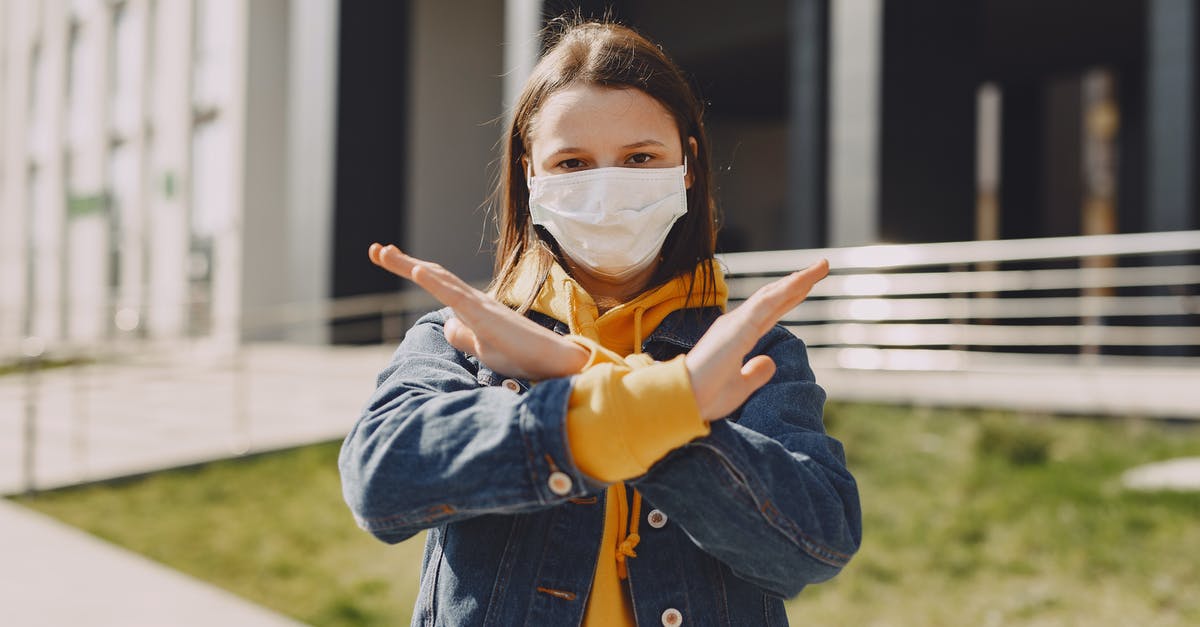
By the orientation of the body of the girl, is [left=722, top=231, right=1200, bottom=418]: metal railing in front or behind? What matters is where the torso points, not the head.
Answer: behind

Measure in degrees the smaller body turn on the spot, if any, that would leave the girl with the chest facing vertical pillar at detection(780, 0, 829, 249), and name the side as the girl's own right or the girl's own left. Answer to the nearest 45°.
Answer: approximately 180°

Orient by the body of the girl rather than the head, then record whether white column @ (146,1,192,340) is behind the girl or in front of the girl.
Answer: behind

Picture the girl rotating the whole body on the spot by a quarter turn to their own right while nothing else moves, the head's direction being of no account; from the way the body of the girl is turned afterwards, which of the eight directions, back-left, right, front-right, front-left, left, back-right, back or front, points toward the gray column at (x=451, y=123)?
right

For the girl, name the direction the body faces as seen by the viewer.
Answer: toward the camera

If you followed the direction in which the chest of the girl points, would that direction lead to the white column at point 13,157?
no

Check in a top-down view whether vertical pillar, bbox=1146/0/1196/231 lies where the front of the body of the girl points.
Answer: no

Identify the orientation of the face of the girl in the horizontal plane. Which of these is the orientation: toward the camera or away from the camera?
toward the camera

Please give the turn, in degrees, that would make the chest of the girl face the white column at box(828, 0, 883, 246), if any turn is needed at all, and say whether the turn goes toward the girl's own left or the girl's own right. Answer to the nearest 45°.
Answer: approximately 180°

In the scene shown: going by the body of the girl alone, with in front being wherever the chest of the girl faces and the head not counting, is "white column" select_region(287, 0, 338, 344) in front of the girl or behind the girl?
behind

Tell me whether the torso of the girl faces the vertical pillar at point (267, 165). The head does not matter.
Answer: no
